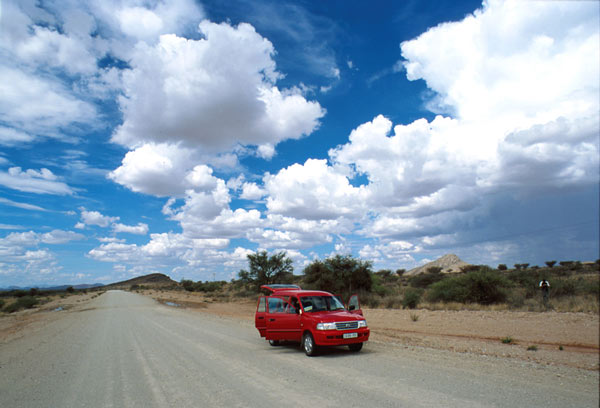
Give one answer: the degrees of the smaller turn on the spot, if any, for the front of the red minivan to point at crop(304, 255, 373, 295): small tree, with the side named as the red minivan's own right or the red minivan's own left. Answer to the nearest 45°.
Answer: approximately 135° to the red minivan's own left

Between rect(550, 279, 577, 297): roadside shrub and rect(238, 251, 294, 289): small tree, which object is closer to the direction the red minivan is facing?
the roadside shrub

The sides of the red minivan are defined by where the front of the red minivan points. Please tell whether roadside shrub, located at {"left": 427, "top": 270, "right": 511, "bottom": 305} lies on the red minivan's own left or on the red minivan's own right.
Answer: on the red minivan's own left

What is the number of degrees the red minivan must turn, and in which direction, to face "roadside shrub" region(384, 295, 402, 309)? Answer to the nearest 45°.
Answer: approximately 135° to its left

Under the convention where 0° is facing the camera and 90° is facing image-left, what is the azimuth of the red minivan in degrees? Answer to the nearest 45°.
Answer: approximately 315°

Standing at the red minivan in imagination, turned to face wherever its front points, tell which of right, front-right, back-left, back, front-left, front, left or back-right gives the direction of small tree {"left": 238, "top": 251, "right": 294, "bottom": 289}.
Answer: back-left

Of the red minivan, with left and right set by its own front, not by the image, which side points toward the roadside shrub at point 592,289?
left

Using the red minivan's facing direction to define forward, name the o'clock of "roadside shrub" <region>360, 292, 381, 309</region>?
The roadside shrub is roughly at 8 o'clock from the red minivan.

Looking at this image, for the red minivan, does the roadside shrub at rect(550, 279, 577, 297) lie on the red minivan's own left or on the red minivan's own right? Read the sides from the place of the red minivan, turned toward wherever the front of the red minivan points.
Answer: on the red minivan's own left
